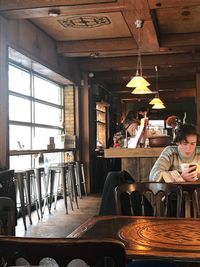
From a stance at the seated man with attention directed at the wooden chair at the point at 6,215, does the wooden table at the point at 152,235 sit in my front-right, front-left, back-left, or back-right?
front-left

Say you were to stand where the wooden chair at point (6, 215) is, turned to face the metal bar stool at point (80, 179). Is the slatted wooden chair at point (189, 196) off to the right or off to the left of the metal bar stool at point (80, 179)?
right

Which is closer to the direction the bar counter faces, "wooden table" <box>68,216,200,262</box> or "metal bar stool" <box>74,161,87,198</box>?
the wooden table

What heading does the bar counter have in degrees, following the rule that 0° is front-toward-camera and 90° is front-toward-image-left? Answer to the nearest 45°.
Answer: approximately 0°

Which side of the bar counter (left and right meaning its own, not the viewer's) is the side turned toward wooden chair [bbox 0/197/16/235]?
front

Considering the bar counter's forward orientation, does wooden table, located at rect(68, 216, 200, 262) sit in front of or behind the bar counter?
in front

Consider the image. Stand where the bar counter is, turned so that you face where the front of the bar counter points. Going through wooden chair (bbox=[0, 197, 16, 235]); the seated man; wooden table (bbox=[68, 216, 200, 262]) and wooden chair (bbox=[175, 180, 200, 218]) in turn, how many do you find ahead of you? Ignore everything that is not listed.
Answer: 4

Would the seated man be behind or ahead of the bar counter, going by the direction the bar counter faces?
ahead
